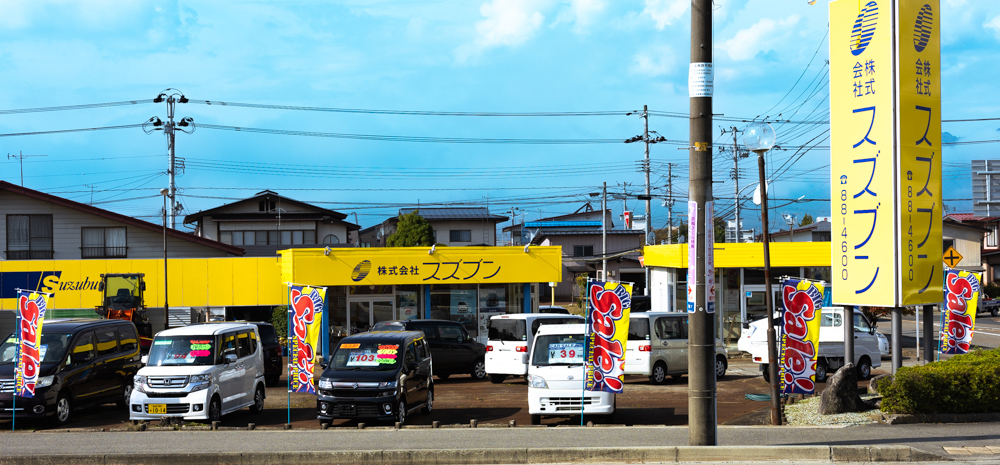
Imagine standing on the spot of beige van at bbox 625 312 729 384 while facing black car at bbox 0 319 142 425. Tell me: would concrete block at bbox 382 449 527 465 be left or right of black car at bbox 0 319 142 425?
left

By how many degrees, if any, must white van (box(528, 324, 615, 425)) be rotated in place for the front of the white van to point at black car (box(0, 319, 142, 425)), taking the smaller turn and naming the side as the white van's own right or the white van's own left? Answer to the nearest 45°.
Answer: approximately 90° to the white van's own right

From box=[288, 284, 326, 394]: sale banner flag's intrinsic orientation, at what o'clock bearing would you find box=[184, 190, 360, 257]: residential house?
The residential house is roughly at 6 o'clock from the sale banner flag.

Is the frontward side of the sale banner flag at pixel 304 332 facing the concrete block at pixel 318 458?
yes

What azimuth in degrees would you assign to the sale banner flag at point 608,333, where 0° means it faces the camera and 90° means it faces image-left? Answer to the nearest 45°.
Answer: approximately 0°

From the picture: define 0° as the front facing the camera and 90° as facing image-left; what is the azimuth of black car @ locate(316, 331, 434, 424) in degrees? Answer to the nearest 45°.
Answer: approximately 45°

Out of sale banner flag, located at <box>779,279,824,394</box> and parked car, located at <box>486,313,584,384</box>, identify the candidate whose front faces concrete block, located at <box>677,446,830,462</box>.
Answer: the sale banner flag

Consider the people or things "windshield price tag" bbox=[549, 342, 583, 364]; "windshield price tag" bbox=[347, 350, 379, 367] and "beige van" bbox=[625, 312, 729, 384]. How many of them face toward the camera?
2

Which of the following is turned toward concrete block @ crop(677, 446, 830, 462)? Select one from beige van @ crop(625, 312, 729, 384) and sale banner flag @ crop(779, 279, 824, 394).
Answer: the sale banner flag

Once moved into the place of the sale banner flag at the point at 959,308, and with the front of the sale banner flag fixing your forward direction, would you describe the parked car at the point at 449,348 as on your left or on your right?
on your right
